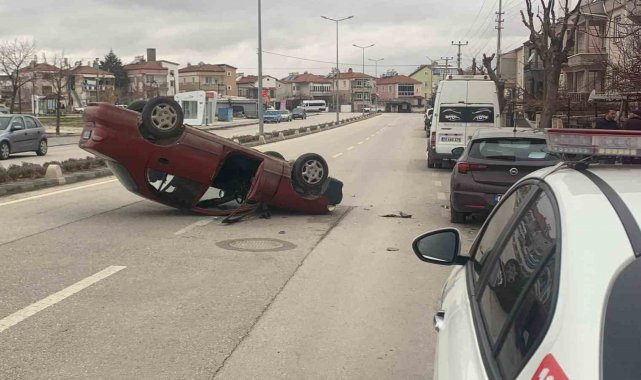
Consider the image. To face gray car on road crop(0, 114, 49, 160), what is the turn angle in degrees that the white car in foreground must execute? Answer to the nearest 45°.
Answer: approximately 45° to its left

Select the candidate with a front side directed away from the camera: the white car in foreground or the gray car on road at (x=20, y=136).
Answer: the white car in foreground

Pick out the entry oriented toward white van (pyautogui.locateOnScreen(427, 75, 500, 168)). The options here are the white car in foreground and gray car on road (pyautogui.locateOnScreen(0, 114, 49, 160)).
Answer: the white car in foreground

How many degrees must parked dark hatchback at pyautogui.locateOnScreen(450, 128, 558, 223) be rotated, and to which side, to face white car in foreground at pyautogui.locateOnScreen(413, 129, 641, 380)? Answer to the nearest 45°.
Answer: approximately 180°

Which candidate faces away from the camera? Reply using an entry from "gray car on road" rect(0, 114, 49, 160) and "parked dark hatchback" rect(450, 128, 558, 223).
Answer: the parked dark hatchback

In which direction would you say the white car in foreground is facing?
away from the camera

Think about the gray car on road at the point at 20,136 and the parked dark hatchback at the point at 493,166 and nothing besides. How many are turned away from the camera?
1

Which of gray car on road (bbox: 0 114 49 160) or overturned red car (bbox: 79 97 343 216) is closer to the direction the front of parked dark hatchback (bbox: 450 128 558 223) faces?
the gray car on road

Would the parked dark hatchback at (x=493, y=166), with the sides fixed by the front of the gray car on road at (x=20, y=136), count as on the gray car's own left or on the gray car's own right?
on the gray car's own left

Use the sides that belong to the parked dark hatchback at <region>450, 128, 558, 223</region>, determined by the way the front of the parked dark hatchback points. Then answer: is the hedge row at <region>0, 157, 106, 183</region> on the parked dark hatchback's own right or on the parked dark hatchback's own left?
on the parked dark hatchback's own left
